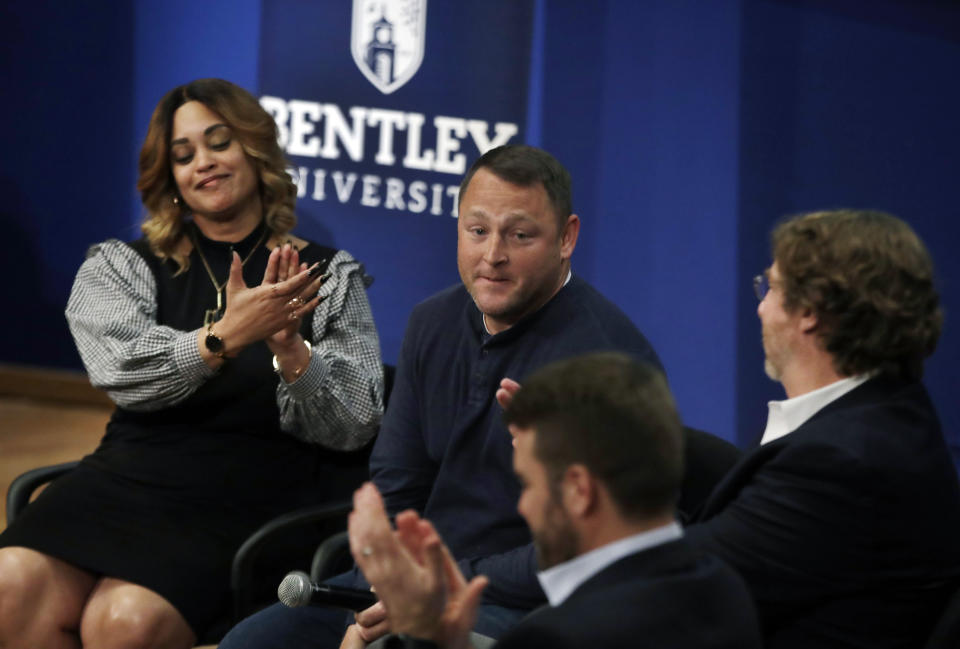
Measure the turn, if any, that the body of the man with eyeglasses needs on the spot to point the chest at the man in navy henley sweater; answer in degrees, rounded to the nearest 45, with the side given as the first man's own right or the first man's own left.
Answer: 0° — they already face them

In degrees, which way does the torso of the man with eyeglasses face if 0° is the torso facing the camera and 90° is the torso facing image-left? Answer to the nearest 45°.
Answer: approximately 135°

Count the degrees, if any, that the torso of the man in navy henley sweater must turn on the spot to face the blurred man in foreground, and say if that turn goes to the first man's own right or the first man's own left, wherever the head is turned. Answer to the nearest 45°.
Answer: approximately 45° to the first man's own left

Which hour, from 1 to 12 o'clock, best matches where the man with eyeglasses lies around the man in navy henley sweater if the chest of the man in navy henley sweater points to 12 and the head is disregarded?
The man with eyeglasses is roughly at 9 o'clock from the man in navy henley sweater.

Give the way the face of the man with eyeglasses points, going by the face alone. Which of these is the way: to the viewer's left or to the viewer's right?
to the viewer's left

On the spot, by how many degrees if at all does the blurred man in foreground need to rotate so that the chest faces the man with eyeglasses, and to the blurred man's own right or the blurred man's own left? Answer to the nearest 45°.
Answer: approximately 90° to the blurred man's own right

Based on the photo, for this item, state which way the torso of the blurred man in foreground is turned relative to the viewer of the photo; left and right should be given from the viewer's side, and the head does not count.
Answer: facing away from the viewer and to the left of the viewer

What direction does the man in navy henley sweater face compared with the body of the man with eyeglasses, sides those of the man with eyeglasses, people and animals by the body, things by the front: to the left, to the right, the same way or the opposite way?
to the left

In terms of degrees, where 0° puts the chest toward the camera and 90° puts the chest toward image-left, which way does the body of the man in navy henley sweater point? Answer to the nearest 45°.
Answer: approximately 45°

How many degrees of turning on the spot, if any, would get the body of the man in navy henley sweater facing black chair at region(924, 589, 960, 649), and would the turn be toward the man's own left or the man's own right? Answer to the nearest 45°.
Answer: approximately 90° to the man's own left

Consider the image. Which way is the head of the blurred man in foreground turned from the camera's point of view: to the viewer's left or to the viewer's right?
to the viewer's left
